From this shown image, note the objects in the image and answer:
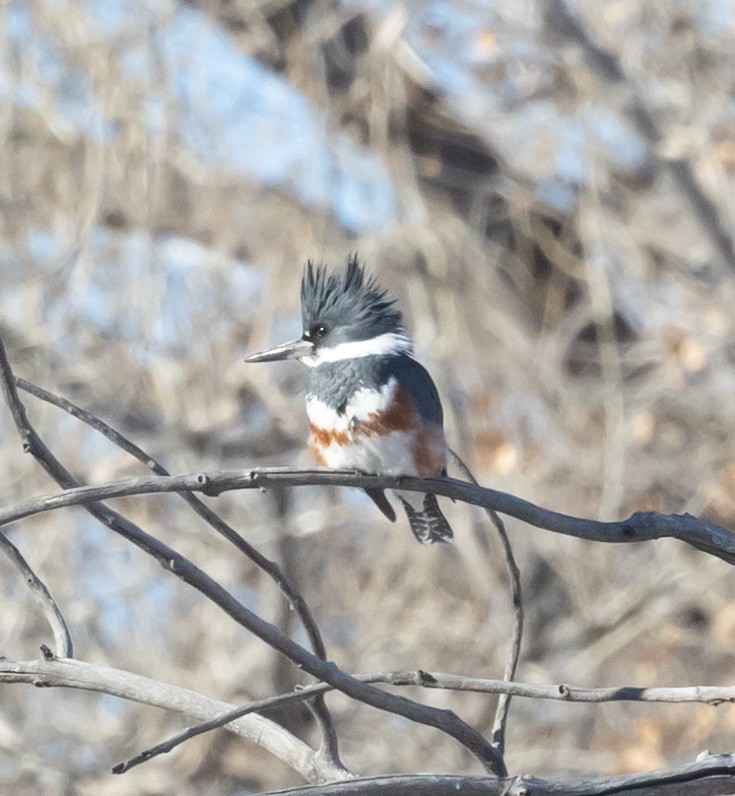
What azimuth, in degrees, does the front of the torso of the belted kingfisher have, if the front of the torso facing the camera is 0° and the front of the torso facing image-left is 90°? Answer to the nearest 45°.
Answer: approximately 45°
